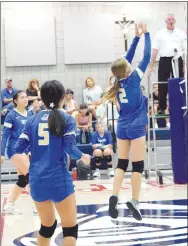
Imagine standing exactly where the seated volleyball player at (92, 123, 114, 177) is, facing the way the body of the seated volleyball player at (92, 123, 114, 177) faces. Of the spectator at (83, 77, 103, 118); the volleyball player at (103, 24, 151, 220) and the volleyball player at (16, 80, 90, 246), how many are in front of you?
2

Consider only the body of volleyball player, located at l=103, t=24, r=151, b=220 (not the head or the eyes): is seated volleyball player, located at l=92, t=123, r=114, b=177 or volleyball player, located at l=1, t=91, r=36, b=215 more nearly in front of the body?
the seated volleyball player

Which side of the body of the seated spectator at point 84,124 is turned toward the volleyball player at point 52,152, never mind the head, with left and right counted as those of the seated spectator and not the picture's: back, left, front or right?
front

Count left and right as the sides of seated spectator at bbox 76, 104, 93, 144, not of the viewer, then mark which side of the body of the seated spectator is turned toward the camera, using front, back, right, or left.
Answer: front

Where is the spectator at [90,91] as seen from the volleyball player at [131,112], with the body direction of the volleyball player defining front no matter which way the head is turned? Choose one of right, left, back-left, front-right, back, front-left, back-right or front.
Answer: front-left

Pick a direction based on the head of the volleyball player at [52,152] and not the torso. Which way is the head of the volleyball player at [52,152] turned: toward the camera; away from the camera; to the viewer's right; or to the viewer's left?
away from the camera

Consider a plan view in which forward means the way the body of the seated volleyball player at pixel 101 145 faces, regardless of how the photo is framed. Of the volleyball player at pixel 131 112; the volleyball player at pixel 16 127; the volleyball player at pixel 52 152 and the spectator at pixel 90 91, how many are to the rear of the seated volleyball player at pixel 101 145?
1

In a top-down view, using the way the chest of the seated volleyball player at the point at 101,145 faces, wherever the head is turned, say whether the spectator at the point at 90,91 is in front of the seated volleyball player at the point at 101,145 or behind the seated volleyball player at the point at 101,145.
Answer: behind

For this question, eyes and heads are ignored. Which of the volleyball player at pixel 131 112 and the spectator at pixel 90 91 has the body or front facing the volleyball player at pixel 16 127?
the spectator

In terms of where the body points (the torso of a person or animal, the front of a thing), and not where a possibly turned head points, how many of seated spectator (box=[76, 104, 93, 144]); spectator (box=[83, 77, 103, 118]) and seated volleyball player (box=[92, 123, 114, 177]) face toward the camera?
3

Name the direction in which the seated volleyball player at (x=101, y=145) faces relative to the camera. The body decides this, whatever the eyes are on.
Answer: toward the camera

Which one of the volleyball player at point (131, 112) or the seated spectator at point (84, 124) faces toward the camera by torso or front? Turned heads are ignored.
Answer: the seated spectator
